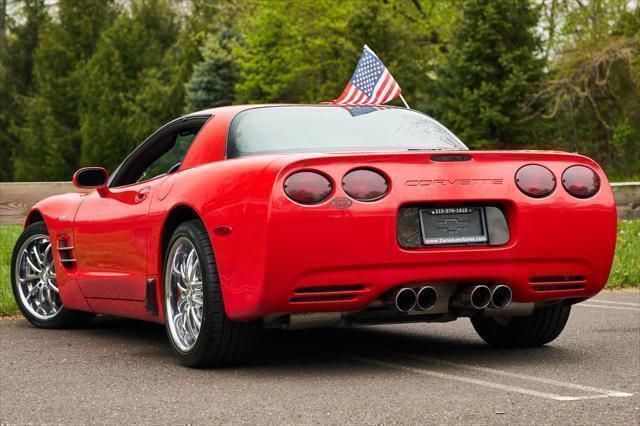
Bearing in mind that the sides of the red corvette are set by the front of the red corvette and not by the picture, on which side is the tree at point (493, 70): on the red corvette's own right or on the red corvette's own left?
on the red corvette's own right

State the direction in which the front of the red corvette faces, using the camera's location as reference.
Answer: facing away from the viewer and to the left of the viewer

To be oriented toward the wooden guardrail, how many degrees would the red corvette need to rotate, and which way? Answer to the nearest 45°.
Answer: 0° — it already faces it

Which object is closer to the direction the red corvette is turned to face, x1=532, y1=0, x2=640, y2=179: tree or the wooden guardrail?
the wooden guardrail
